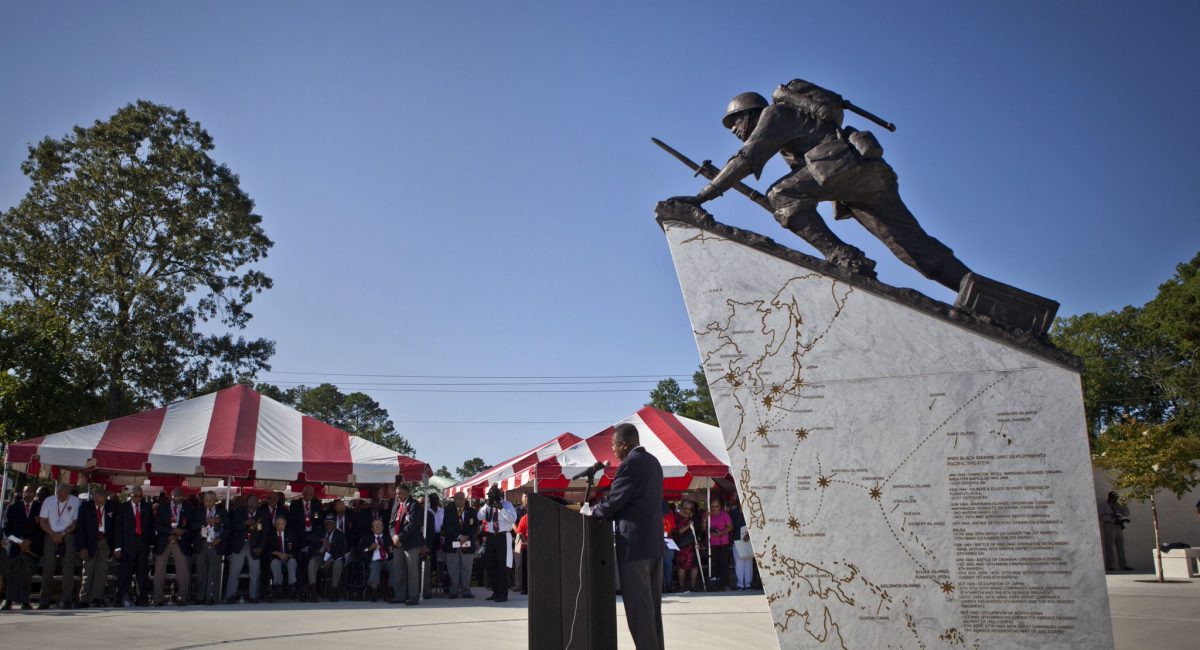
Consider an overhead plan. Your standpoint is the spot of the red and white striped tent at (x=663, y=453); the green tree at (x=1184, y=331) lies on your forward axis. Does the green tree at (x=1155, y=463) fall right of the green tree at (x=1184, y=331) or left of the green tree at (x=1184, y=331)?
right

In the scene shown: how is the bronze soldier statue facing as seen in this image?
to the viewer's left

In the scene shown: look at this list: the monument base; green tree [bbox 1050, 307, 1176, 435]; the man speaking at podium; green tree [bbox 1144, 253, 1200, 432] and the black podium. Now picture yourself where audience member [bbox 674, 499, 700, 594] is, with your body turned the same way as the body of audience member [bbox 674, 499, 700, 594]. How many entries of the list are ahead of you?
3
